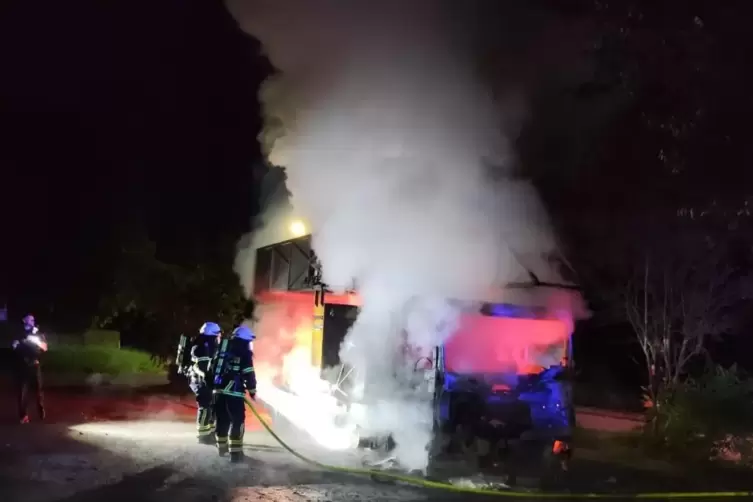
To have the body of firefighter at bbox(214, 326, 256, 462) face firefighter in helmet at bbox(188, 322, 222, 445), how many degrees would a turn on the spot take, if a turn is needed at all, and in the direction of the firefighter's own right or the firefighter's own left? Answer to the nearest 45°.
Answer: approximately 45° to the firefighter's own left

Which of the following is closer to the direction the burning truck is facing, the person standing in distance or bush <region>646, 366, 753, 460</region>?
the bush

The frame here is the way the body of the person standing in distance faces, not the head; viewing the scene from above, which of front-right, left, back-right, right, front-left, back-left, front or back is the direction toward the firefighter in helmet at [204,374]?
front-left

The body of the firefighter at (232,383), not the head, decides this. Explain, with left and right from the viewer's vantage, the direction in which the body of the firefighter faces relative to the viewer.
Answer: facing away from the viewer and to the right of the viewer

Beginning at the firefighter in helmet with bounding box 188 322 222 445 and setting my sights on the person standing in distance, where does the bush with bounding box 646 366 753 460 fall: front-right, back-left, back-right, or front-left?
back-right

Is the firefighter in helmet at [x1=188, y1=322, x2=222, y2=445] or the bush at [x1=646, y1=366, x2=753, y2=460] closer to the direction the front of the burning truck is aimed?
the bush

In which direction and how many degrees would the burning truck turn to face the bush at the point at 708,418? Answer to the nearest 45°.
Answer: approximately 90° to its left

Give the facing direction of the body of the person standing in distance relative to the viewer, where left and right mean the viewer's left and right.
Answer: facing the viewer

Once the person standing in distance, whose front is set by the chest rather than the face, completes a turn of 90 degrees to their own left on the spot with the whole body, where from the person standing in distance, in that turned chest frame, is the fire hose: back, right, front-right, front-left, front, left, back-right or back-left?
front-right

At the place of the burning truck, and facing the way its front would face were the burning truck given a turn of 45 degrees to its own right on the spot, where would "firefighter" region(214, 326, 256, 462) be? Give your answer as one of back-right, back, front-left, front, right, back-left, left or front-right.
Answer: right

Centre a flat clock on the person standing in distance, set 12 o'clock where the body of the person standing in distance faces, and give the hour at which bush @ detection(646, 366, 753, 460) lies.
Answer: The bush is roughly at 10 o'clock from the person standing in distance.

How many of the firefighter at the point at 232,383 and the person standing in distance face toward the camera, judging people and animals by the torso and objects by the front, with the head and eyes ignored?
1

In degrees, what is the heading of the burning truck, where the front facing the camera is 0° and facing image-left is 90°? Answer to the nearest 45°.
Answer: approximately 315°
